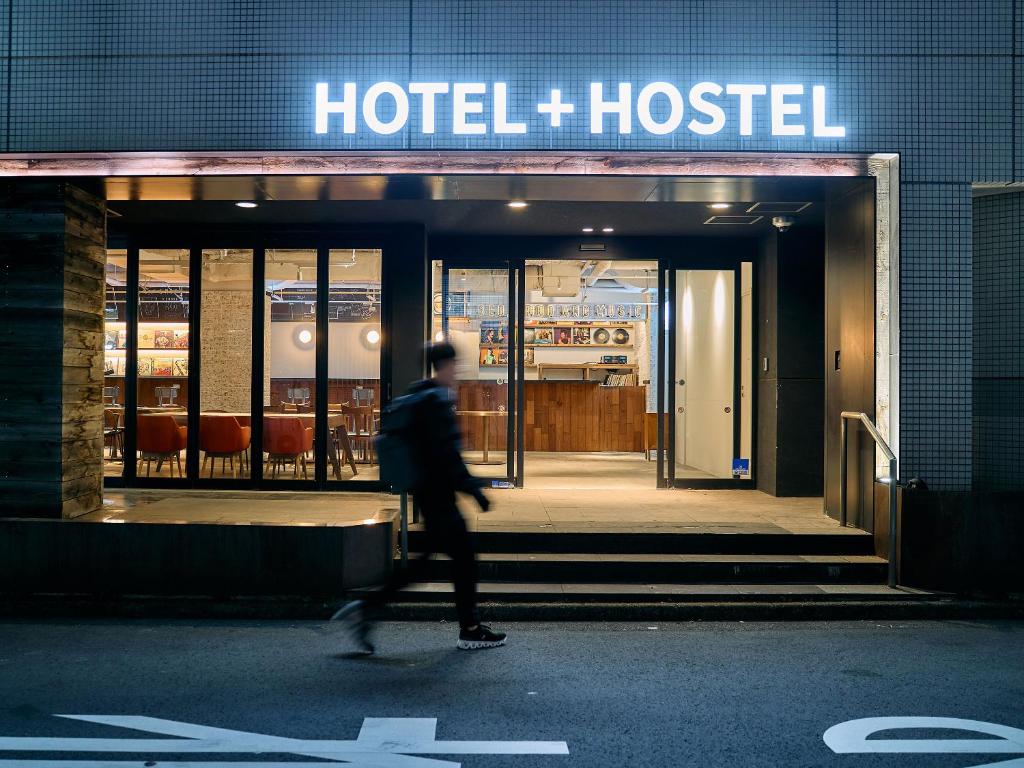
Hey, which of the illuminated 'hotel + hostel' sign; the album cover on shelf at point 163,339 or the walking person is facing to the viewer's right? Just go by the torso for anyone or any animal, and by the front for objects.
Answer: the walking person

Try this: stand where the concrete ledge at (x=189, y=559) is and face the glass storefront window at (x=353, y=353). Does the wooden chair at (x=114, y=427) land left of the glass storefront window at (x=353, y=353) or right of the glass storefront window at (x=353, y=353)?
left

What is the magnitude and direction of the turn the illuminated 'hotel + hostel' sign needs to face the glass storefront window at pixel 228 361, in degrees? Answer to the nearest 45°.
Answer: approximately 135° to its right

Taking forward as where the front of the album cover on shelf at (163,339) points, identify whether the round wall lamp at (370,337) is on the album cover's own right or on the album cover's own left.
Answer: on the album cover's own left

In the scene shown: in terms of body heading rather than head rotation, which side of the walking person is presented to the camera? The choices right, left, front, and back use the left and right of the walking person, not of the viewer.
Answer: right

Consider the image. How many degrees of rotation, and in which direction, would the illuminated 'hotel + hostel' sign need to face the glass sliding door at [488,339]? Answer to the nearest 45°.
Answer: approximately 180°

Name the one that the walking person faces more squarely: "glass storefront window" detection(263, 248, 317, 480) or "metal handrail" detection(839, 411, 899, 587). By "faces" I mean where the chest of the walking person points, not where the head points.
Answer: the metal handrail

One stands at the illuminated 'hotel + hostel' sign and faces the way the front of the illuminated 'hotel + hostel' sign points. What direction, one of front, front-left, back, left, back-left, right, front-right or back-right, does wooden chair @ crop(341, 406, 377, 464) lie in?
back-right

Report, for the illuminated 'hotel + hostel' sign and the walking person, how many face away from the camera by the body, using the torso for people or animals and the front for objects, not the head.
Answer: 0
